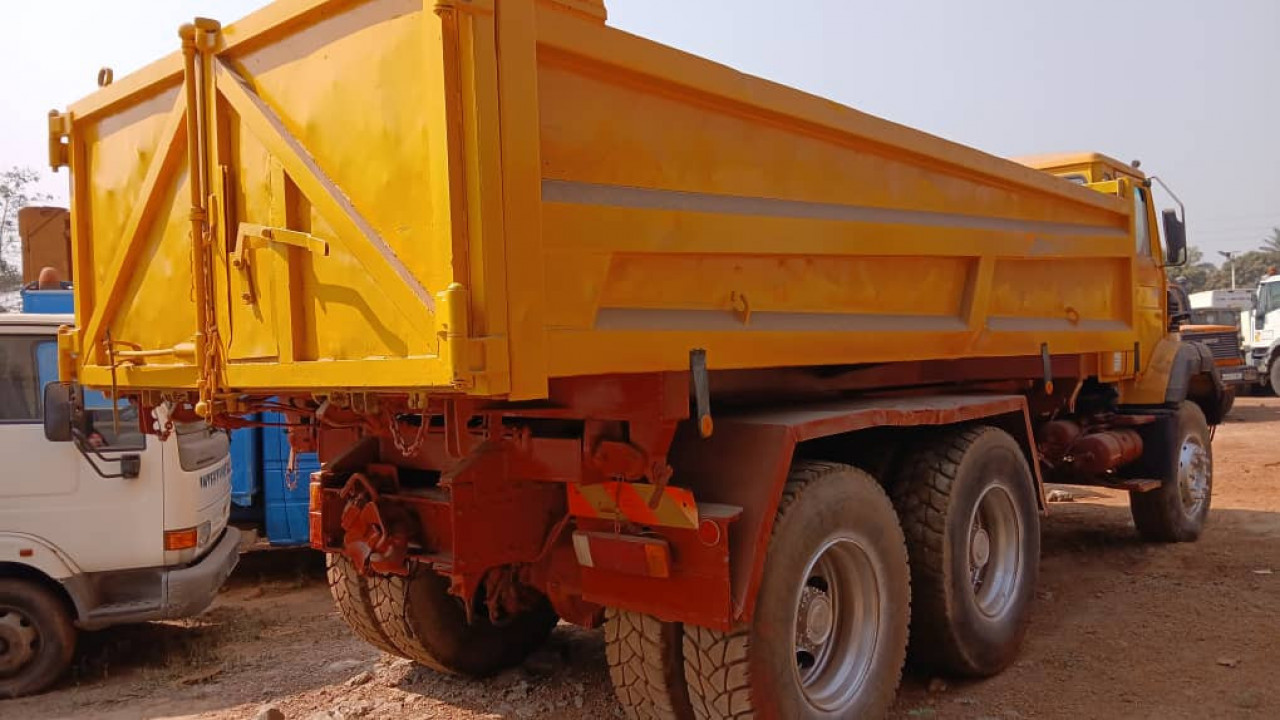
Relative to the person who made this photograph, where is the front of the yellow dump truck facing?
facing away from the viewer and to the right of the viewer

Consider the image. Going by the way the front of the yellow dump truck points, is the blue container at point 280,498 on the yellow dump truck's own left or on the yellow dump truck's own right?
on the yellow dump truck's own left

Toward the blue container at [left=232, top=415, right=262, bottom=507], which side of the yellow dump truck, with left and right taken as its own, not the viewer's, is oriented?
left

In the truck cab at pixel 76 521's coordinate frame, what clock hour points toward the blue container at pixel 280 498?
The blue container is roughly at 10 o'clock from the truck cab.

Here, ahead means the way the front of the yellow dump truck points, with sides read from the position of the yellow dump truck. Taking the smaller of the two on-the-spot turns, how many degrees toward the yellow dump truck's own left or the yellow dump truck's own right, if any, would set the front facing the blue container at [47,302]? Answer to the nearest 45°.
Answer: approximately 90° to the yellow dump truck's own left

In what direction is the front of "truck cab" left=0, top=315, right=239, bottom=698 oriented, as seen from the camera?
facing to the right of the viewer

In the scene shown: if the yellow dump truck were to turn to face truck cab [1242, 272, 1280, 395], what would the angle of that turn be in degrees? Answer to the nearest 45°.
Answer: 0° — it already faces it
